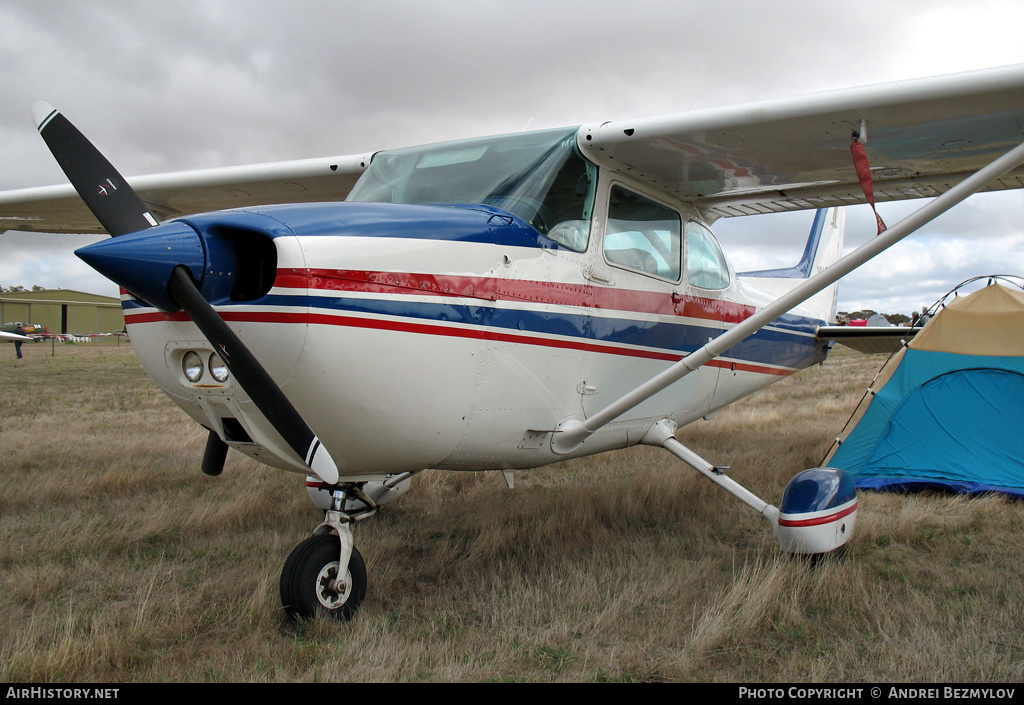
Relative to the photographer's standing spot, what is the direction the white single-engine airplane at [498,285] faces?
facing the viewer and to the left of the viewer

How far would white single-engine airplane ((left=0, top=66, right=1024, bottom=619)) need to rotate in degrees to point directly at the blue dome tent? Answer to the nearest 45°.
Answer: approximately 180°

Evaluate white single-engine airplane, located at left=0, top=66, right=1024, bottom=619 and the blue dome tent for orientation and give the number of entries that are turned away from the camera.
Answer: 0
